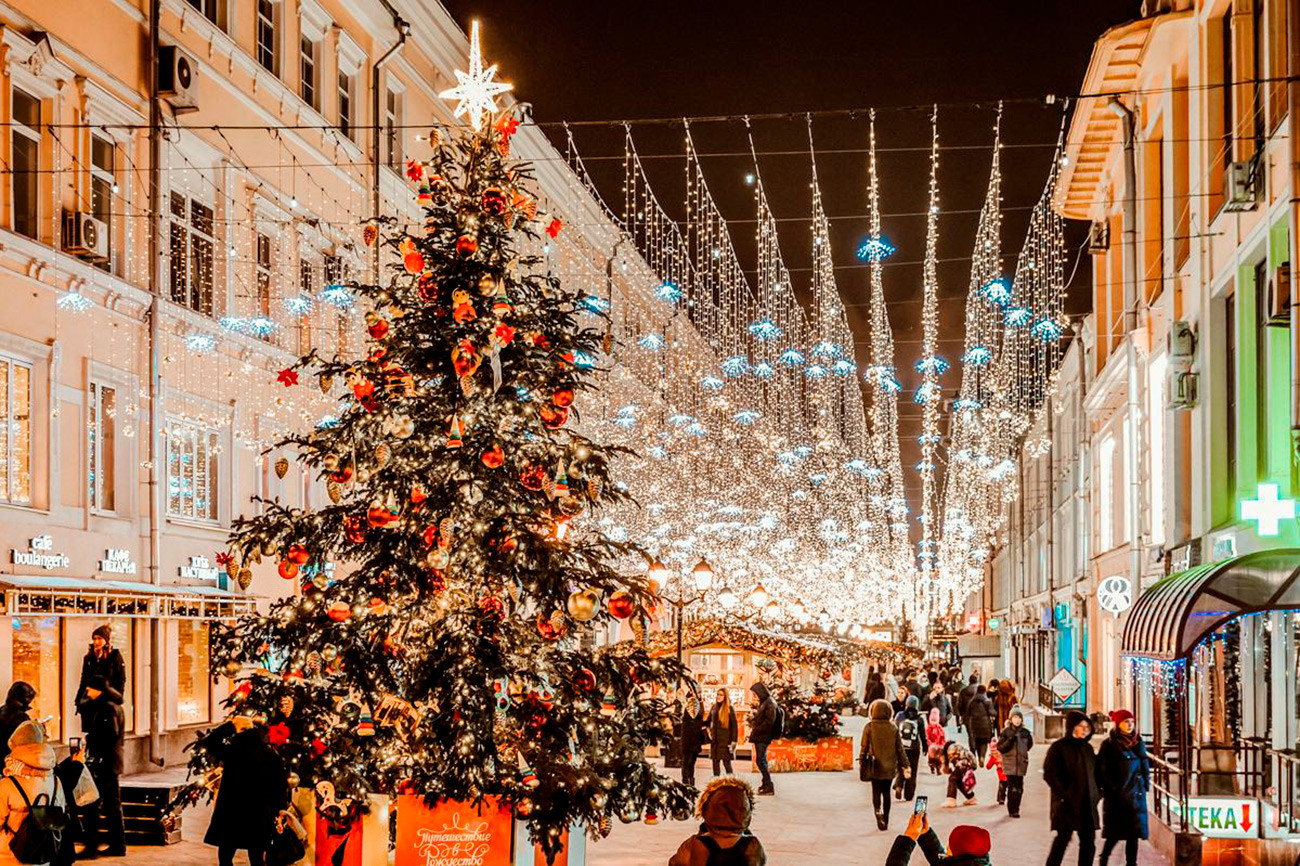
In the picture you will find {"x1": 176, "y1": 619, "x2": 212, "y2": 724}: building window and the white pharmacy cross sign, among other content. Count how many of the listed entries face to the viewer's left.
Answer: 0

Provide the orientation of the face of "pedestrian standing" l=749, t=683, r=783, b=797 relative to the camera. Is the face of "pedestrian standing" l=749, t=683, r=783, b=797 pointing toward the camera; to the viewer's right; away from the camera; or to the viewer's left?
to the viewer's left

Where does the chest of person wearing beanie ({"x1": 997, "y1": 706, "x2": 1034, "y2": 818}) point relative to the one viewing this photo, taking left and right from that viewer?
facing the viewer

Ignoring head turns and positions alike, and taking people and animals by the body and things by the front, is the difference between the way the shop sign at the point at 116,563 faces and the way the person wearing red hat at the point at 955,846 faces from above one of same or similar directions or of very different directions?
very different directions

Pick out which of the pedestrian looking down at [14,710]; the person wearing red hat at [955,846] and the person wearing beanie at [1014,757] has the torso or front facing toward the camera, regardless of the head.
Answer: the person wearing beanie

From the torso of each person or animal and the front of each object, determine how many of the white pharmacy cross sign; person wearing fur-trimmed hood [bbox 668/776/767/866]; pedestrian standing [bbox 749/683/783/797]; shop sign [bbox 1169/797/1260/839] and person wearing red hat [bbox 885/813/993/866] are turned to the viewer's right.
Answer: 0

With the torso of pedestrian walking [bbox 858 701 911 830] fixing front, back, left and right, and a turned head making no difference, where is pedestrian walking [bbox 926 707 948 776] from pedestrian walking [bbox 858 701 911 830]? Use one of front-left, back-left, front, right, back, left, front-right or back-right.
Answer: front

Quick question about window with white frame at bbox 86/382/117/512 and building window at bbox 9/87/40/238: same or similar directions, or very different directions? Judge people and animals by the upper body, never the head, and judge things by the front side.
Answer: same or similar directions

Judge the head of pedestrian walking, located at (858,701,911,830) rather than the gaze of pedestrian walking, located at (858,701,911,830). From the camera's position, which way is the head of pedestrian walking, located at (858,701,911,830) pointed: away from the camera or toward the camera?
away from the camera

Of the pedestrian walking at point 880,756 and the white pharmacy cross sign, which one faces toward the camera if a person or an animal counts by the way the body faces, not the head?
the white pharmacy cross sign

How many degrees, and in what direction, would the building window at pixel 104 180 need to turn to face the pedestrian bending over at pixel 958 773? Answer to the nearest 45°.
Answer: approximately 45° to its left

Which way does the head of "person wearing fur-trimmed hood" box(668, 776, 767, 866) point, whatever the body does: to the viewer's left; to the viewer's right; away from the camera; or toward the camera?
away from the camera

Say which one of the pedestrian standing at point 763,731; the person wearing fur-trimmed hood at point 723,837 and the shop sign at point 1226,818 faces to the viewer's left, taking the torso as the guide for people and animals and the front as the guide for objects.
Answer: the pedestrian standing

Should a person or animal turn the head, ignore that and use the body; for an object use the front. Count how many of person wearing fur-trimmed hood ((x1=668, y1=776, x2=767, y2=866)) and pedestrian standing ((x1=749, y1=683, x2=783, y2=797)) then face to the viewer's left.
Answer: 1

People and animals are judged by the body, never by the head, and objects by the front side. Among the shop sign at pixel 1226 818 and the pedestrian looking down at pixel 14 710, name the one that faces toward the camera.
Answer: the shop sign

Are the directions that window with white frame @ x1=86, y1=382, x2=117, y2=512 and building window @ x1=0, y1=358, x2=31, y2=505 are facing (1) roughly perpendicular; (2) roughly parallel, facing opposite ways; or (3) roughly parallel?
roughly parallel
